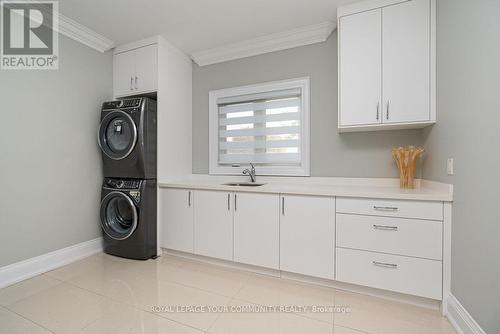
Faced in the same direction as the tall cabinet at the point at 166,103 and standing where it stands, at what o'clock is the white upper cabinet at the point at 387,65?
The white upper cabinet is roughly at 9 o'clock from the tall cabinet.

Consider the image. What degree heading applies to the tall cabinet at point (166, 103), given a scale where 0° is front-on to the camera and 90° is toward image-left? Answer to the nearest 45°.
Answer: approximately 45°

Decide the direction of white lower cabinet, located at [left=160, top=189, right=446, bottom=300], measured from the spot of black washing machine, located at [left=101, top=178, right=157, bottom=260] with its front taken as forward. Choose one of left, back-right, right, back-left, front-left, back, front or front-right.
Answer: left

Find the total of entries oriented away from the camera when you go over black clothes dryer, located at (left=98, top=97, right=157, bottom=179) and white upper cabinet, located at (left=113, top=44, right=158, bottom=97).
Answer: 0

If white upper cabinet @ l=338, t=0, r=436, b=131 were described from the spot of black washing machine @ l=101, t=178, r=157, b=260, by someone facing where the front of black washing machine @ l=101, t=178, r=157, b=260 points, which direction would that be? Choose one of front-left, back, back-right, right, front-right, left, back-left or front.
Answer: left

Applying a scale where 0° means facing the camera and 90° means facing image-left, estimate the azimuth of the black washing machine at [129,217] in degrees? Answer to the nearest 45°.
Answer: approximately 45°

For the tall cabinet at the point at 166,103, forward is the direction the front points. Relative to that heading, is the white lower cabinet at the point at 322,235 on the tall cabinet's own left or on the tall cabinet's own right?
on the tall cabinet's own left

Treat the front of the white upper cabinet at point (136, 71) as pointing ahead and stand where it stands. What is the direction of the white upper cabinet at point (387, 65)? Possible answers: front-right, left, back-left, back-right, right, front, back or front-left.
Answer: left

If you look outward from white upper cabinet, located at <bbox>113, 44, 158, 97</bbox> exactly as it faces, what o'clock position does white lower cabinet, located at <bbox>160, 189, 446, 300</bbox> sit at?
The white lower cabinet is roughly at 9 o'clock from the white upper cabinet.

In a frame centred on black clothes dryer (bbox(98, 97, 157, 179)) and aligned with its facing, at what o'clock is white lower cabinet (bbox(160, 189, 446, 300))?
The white lower cabinet is roughly at 9 o'clock from the black clothes dryer.

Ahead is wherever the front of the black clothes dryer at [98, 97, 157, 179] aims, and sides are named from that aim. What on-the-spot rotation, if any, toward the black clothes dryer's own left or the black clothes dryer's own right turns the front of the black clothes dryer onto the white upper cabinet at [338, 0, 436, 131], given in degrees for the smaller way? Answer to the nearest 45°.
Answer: approximately 90° to the black clothes dryer's own left
